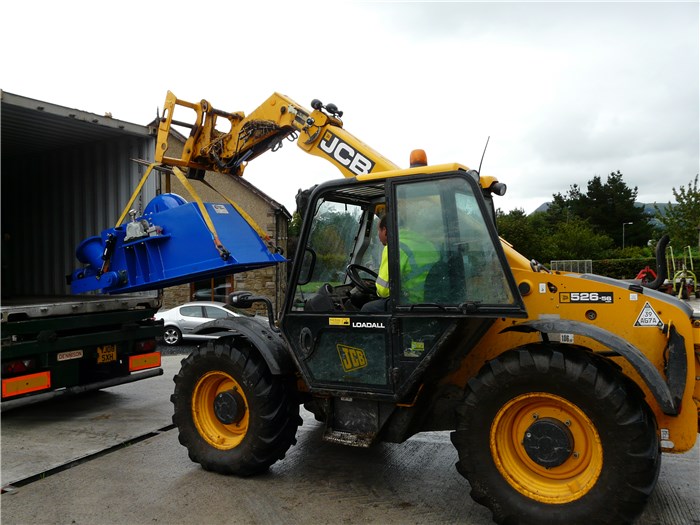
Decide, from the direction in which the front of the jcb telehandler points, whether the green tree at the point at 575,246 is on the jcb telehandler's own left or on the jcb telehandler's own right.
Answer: on the jcb telehandler's own right

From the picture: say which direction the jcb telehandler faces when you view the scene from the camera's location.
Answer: facing away from the viewer and to the left of the viewer

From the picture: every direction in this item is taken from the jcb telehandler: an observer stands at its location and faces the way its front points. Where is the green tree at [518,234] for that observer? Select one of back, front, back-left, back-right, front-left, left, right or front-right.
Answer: front-right

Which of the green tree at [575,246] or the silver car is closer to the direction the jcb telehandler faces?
the silver car

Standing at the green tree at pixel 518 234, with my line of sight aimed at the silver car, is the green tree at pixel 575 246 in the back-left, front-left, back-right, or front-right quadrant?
back-left

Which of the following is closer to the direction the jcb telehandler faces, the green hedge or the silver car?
the silver car

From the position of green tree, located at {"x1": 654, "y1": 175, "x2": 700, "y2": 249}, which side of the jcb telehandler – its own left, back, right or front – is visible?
right

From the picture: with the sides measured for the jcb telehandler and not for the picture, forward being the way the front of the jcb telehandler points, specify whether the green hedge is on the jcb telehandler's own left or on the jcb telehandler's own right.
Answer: on the jcb telehandler's own right
